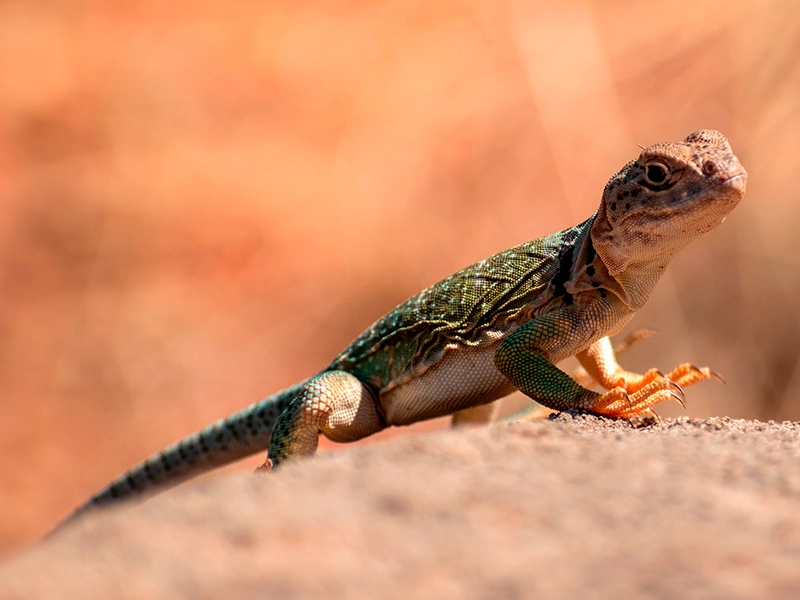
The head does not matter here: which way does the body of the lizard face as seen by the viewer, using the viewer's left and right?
facing to the right of the viewer
